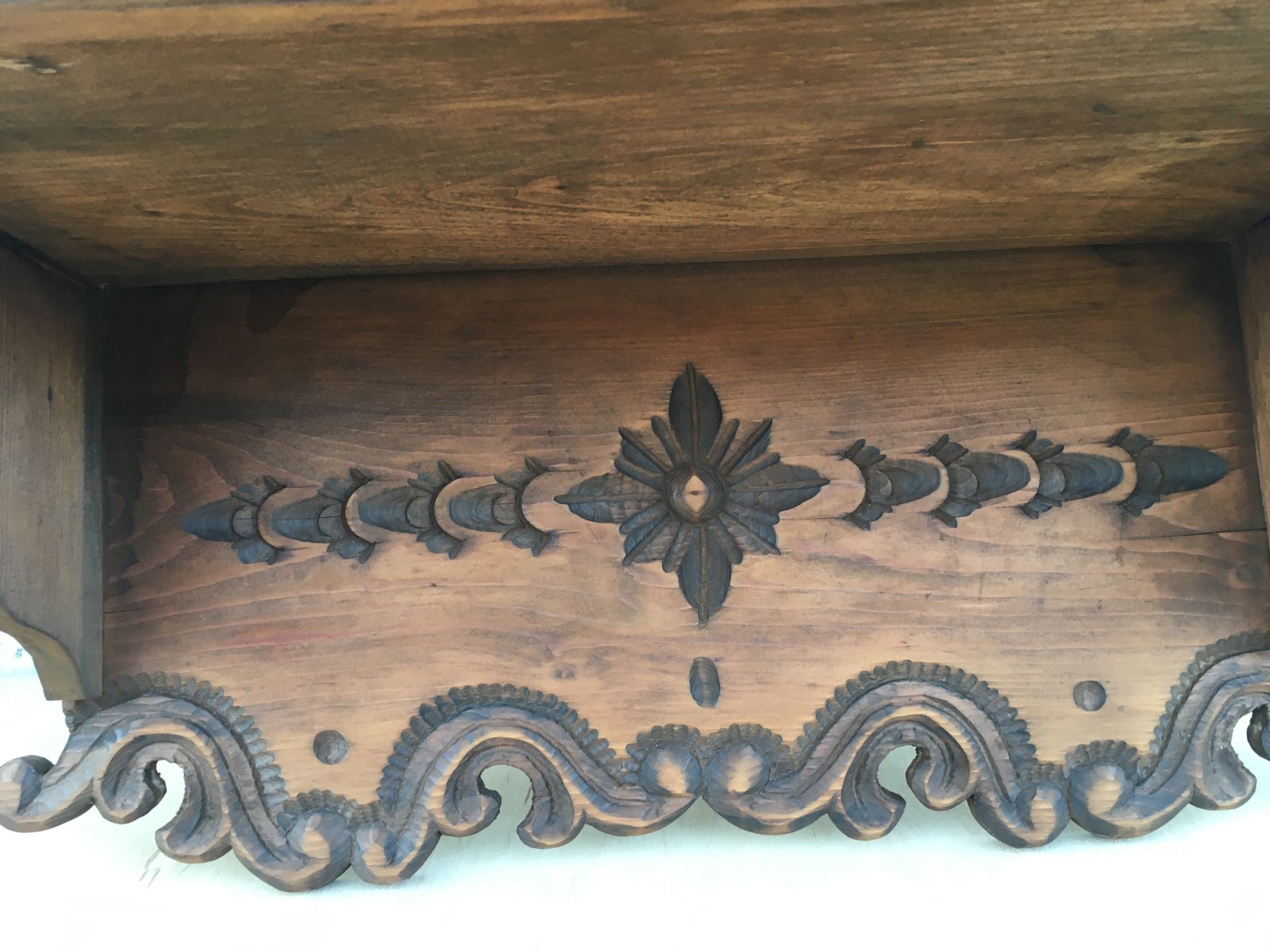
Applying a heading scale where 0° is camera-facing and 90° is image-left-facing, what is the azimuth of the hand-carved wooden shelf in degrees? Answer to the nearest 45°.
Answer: approximately 0°
